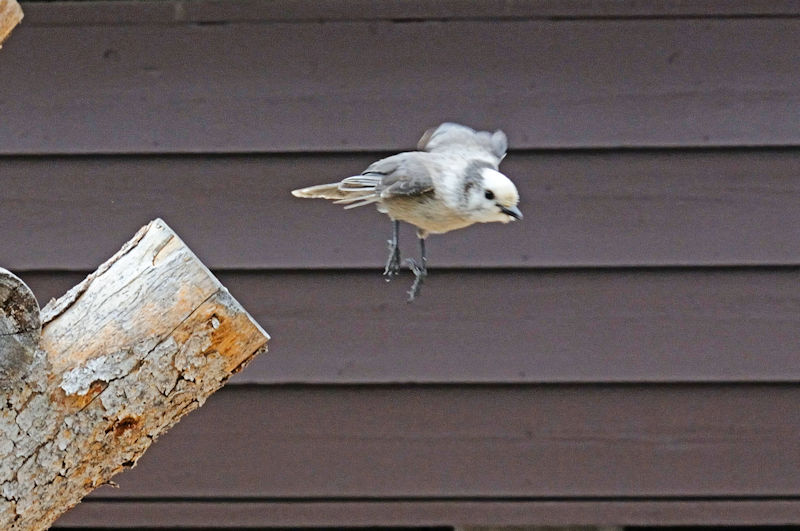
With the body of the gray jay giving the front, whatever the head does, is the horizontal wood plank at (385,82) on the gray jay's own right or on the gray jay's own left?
on the gray jay's own left

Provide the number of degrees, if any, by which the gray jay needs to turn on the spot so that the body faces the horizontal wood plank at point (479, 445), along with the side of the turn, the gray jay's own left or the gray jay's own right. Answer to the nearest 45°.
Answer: approximately 90° to the gray jay's own left

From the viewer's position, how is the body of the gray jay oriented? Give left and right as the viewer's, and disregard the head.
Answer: facing to the right of the viewer

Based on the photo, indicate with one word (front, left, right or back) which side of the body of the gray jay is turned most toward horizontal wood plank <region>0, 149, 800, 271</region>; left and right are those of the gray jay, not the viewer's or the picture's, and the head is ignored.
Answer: left

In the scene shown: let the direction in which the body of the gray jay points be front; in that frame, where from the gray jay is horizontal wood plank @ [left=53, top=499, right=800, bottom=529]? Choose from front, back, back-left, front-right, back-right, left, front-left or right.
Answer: left
